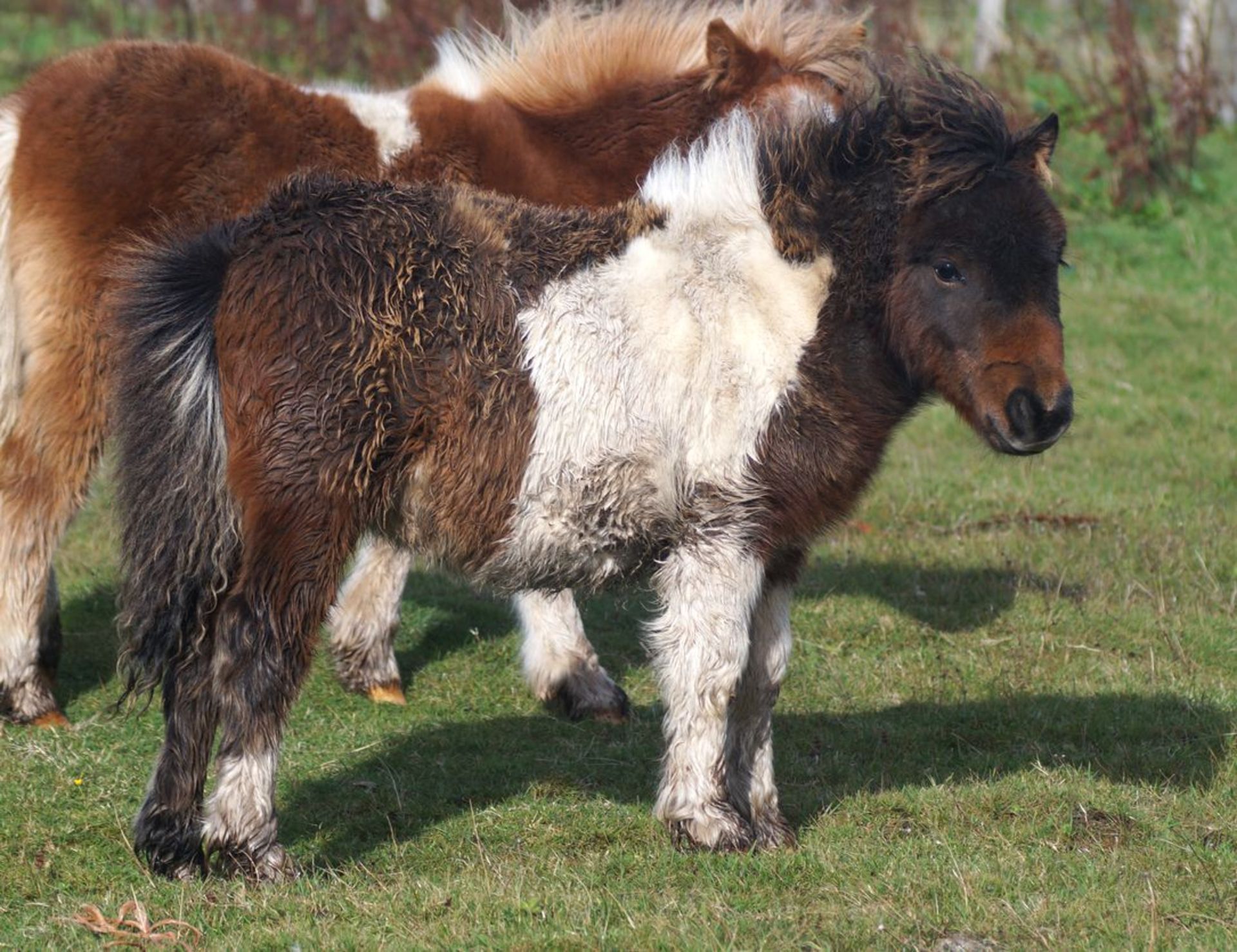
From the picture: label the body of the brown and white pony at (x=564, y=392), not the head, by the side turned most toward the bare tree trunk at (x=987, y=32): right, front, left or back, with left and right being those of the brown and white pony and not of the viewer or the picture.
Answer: left

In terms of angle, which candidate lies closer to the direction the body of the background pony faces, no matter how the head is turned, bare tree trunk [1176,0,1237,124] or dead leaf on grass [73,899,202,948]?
the bare tree trunk

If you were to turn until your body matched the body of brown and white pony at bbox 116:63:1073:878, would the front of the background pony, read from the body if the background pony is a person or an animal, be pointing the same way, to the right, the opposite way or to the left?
the same way

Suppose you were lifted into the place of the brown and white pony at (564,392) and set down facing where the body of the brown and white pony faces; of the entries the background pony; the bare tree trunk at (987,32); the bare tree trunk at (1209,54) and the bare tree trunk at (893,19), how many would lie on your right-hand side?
0

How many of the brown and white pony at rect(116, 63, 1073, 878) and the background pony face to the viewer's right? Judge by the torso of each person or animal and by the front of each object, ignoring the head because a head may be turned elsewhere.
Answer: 2

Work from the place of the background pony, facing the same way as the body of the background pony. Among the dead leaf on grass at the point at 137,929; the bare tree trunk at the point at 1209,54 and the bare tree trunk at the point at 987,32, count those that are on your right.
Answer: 1

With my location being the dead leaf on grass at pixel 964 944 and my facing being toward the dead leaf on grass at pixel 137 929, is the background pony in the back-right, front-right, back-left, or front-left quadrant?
front-right

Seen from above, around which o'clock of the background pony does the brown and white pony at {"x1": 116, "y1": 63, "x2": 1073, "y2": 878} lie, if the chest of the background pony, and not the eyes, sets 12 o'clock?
The brown and white pony is roughly at 2 o'clock from the background pony.

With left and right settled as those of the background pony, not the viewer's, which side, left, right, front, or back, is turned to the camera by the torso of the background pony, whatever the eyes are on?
right

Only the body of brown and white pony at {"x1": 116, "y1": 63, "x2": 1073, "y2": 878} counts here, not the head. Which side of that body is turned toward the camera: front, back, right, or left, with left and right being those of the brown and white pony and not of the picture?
right

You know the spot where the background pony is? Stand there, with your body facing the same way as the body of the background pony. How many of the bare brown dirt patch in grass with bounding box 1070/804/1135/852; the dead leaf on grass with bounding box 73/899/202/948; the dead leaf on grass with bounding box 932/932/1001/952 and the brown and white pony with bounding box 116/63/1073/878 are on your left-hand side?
0

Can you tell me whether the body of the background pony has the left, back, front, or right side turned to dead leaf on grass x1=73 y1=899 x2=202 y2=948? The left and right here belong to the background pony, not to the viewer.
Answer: right

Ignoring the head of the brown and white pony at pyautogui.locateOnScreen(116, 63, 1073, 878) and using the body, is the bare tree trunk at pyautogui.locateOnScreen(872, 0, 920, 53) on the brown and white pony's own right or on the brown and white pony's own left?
on the brown and white pony's own left

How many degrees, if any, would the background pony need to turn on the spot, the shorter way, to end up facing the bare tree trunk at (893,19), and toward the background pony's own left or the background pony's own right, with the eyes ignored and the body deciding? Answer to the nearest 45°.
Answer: approximately 45° to the background pony's own left

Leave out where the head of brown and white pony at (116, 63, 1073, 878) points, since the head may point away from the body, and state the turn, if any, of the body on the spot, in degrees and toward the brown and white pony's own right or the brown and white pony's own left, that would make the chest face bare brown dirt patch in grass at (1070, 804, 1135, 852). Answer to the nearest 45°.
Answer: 0° — it already faces it
